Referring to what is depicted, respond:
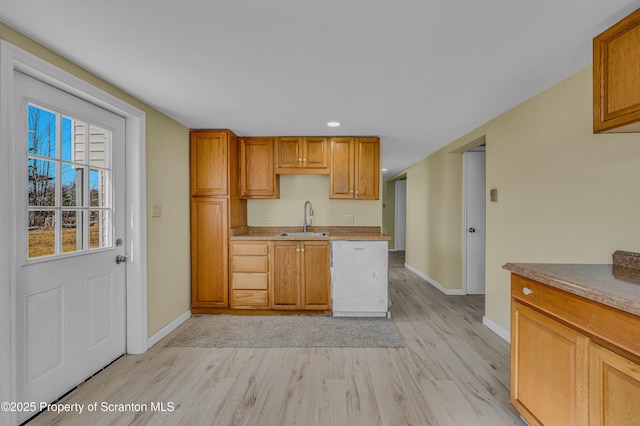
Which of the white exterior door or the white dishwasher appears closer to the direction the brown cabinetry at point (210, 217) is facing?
the white exterior door

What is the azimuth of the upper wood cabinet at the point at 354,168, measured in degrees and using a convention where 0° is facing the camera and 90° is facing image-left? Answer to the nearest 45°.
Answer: approximately 0°

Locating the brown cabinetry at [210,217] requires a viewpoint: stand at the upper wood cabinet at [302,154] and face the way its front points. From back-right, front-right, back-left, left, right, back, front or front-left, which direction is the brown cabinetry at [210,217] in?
right

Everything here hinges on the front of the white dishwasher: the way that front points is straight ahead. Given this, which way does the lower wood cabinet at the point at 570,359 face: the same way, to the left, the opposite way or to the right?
to the right

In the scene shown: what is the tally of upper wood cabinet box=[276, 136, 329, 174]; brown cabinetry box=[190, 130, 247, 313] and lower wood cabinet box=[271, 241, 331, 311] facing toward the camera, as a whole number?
3

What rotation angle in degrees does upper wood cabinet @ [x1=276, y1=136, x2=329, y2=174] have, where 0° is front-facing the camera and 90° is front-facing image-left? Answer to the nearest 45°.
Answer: approximately 0°

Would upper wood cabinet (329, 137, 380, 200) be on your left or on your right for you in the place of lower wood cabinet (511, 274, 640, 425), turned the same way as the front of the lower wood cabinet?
on your right

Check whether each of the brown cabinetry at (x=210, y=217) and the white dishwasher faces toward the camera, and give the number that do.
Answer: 2

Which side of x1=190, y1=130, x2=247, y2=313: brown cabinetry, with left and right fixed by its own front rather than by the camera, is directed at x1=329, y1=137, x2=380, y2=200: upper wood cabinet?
left

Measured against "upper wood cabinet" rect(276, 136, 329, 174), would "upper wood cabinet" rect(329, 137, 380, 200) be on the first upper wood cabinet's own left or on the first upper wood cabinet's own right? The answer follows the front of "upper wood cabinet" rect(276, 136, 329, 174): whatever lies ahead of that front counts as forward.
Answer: on the first upper wood cabinet's own left

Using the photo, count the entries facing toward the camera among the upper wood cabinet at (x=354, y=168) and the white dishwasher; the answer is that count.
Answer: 2

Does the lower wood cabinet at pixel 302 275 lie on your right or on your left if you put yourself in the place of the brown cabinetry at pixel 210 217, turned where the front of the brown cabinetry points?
on your left
